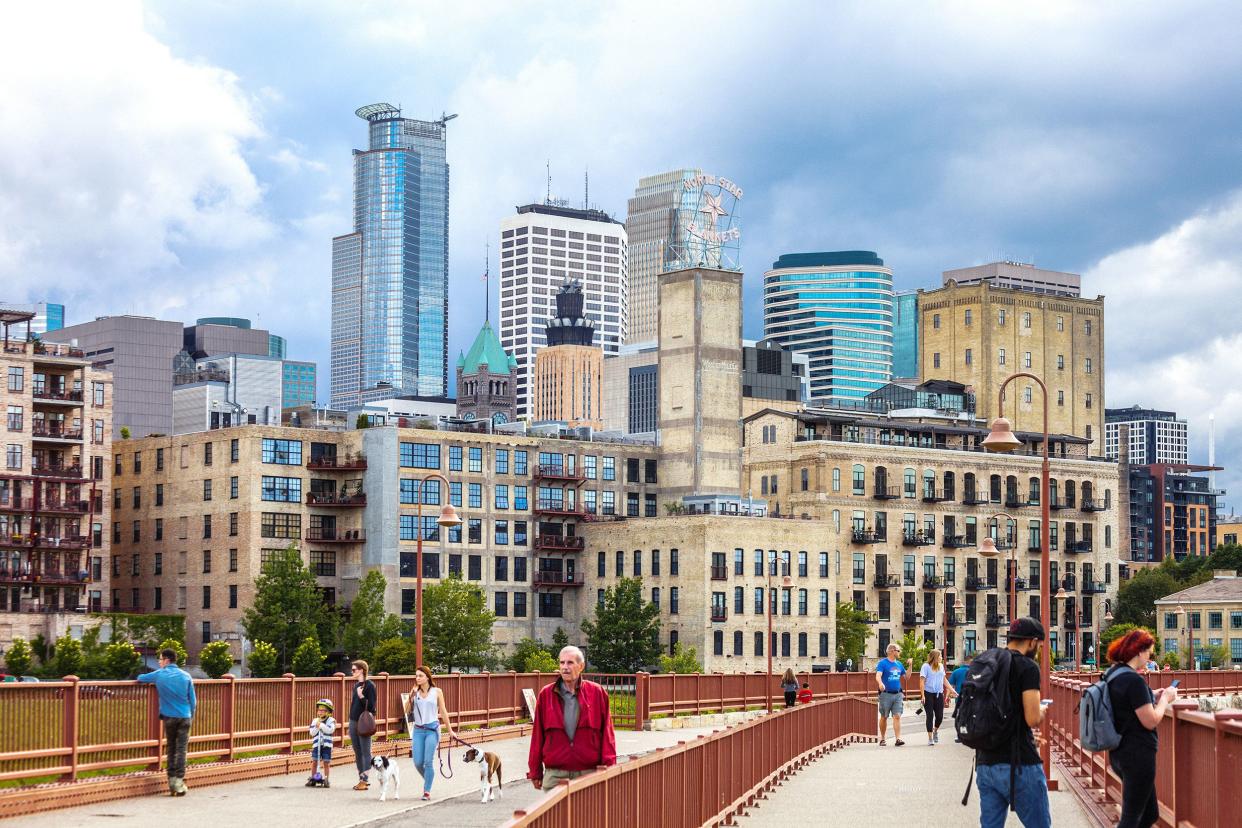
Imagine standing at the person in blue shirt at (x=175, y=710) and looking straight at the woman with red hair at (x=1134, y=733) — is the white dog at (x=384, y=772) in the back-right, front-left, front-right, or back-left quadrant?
front-left

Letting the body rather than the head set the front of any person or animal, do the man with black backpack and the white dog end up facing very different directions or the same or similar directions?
very different directions

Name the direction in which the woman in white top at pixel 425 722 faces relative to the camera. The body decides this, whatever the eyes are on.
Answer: toward the camera

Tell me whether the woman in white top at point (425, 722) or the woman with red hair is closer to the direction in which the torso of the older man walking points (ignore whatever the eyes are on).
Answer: the woman with red hair

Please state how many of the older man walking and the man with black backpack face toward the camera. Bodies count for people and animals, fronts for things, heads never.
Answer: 1

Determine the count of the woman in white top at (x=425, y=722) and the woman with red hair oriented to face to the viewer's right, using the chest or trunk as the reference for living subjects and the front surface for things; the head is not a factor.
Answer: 1

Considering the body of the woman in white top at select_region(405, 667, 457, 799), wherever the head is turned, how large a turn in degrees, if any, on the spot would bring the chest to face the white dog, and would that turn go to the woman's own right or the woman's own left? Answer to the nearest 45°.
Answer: approximately 45° to the woman's own right

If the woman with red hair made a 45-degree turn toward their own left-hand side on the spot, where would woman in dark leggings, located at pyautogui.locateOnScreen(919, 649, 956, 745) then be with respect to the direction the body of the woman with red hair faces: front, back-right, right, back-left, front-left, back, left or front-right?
front-left

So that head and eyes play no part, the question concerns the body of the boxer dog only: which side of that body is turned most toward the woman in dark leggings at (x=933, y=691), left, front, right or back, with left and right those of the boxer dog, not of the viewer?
back

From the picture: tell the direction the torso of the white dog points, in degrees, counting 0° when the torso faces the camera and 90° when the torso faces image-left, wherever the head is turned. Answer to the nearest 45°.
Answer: approximately 45°

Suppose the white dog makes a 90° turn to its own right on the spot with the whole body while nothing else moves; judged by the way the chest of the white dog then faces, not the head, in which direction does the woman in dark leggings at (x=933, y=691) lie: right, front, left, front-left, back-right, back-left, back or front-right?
right

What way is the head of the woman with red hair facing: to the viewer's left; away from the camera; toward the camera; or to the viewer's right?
to the viewer's right

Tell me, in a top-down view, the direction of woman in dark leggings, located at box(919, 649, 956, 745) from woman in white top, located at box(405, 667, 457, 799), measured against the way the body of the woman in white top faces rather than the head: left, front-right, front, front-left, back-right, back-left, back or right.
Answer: back-left

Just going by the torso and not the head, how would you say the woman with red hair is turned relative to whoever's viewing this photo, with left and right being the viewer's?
facing to the right of the viewer

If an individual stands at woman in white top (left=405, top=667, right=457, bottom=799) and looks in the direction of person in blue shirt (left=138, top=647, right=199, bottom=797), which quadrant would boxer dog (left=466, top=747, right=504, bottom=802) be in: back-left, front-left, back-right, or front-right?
back-left
